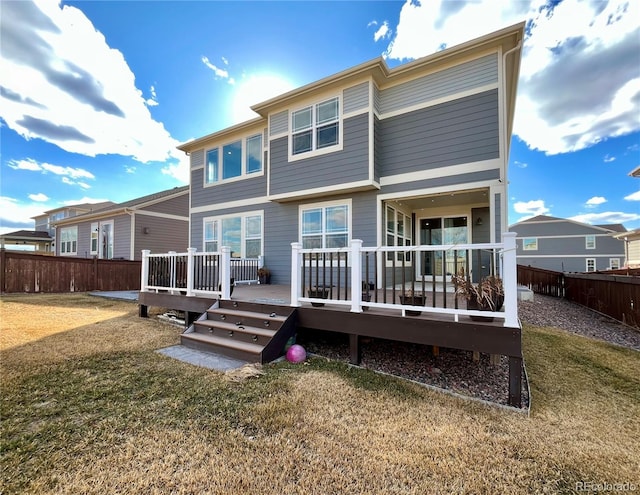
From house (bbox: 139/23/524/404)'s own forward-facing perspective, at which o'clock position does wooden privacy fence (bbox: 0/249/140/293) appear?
The wooden privacy fence is roughly at 8 o'clock from the house.

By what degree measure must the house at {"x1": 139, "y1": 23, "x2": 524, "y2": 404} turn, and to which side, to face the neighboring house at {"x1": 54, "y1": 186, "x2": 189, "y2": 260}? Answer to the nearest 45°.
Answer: approximately 90° to its left

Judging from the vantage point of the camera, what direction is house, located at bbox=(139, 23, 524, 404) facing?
facing away from the viewer and to the right of the viewer

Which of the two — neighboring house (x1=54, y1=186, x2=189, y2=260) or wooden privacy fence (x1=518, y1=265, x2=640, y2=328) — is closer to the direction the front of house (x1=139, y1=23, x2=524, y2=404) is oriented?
the wooden privacy fence
